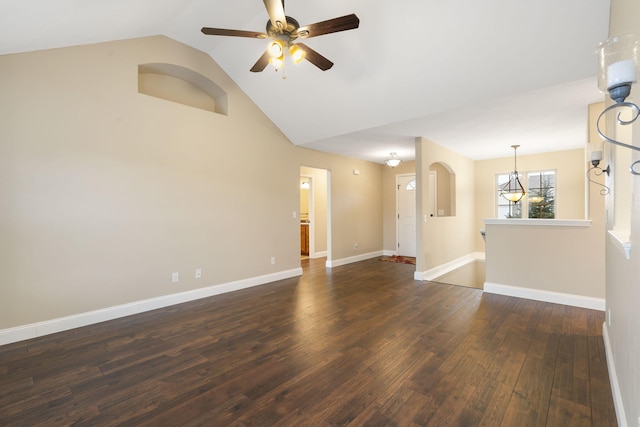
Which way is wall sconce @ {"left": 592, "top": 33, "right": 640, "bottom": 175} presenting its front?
to the viewer's left
